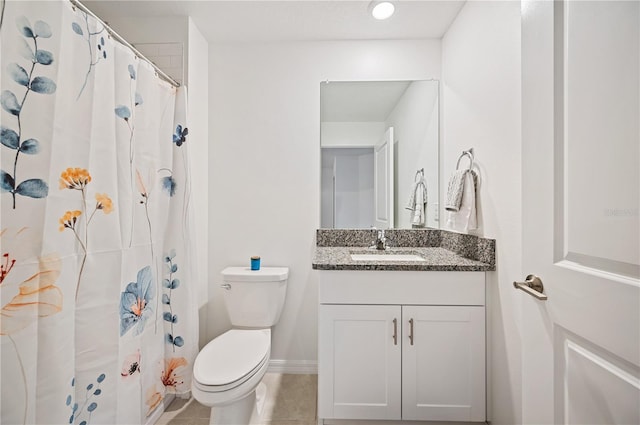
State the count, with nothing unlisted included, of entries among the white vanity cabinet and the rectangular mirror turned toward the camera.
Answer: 2

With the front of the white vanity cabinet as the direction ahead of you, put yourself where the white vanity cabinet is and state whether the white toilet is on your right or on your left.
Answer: on your right

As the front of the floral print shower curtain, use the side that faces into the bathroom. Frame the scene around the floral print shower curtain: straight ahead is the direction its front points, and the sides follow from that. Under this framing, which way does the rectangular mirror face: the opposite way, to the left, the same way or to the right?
to the right

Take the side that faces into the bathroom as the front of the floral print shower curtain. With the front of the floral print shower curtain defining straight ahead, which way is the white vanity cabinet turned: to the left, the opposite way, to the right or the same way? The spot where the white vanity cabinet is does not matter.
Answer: to the right
